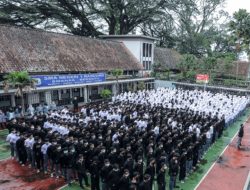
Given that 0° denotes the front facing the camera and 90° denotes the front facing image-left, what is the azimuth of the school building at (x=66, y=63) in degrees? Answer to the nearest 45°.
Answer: approximately 315°

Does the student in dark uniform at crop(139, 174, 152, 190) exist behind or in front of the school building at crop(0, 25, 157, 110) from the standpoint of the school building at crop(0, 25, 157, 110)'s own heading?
in front

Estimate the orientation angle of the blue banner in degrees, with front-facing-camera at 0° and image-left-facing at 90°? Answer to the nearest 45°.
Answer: approximately 315°

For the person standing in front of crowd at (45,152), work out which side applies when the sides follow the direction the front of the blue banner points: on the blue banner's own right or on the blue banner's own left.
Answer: on the blue banner's own right

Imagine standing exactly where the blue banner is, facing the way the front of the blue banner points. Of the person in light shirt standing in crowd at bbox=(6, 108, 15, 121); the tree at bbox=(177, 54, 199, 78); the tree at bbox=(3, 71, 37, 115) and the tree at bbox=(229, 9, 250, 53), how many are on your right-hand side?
2

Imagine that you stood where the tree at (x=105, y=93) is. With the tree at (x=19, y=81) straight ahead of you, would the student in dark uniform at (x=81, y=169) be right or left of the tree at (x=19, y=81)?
left

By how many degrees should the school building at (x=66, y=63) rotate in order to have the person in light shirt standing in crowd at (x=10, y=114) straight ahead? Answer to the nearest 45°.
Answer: approximately 90° to its right

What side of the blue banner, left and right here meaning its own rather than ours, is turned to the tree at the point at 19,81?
right

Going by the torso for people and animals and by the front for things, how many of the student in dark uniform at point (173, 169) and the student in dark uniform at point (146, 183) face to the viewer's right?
0

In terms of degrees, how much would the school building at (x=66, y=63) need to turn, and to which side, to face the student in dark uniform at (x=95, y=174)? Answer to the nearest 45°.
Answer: approximately 45° to its right

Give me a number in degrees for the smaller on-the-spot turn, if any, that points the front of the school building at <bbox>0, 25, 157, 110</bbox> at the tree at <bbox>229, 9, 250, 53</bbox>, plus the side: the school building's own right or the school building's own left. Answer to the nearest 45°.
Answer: approximately 45° to the school building's own left
